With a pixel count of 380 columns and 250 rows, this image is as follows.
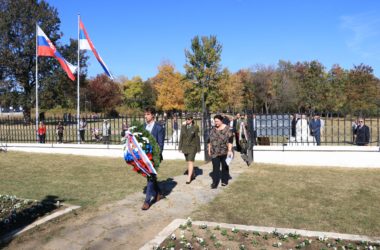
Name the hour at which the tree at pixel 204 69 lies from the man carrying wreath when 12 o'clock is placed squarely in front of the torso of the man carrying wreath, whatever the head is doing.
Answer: The tree is roughly at 5 o'clock from the man carrying wreath.

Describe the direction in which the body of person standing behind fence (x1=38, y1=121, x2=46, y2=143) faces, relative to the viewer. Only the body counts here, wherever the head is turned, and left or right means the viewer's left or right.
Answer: facing the viewer

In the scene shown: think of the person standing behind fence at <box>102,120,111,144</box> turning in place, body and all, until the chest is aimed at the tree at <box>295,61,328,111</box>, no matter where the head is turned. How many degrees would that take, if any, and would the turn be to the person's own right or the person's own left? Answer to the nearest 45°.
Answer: approximately 135° to the person's own left

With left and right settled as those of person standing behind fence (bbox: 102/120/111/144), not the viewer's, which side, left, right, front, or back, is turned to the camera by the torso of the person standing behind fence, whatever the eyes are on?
front

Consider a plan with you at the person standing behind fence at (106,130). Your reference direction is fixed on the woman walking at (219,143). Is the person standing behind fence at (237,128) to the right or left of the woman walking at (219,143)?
left

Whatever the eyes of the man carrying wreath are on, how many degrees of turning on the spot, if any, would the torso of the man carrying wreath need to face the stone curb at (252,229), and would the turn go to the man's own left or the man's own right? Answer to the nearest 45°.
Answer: approximately 90° to the man's own left

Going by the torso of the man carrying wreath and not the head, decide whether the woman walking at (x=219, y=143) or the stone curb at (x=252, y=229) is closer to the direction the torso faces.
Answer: the stone curb

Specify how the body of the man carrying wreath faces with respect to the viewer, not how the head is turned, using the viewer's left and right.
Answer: facing the viewer and to the left of the viewer

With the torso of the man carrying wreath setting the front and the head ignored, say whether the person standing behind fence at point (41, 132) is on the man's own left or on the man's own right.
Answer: on the man's own right

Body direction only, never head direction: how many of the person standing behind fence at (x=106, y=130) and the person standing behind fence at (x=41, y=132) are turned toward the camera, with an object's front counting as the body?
2

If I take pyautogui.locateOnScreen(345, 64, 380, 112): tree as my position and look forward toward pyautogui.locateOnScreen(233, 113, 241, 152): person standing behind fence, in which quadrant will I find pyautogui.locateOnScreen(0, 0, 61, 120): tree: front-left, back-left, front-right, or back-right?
front-right

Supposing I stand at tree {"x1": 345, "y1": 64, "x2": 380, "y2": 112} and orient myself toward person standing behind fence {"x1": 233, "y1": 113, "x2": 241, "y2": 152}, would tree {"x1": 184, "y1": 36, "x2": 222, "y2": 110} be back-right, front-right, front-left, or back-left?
front-right
